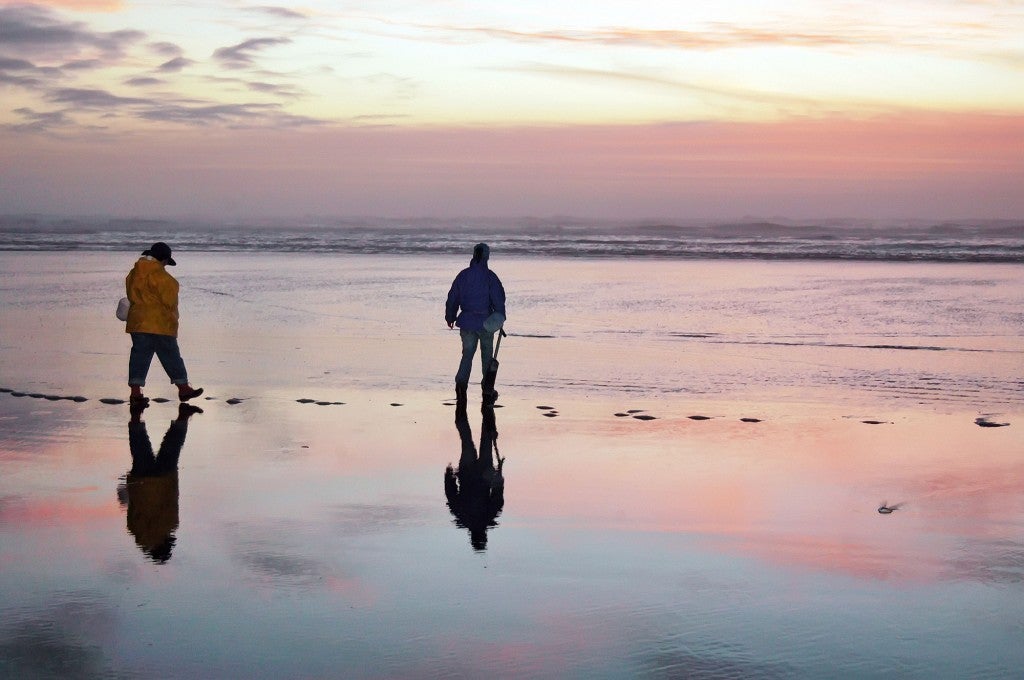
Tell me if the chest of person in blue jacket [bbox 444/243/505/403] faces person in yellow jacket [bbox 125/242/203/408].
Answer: no

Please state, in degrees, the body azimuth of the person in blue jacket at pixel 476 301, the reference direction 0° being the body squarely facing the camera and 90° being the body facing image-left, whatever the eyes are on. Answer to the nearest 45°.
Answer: approximately 180°

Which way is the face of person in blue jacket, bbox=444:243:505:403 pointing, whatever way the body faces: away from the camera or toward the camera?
away from the camera
